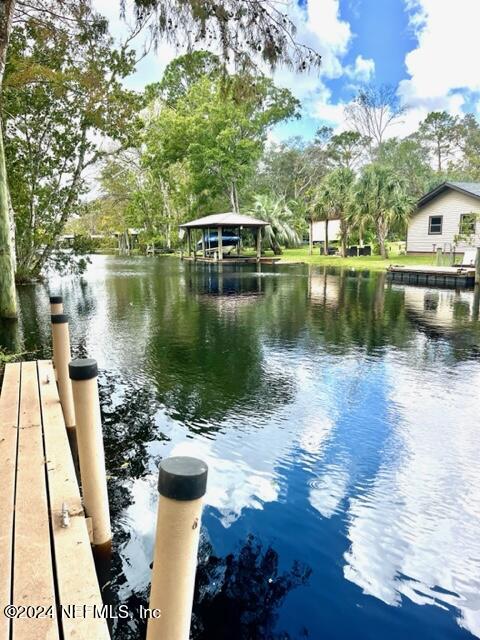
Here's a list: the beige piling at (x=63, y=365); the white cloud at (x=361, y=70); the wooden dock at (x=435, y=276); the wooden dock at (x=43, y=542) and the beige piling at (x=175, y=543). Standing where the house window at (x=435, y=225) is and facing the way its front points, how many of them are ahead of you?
4

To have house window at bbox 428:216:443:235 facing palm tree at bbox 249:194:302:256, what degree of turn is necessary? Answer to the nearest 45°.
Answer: approximately 90° to its right

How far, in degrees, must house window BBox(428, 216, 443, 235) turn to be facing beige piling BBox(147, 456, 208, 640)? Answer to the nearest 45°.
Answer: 0° — it already faces it

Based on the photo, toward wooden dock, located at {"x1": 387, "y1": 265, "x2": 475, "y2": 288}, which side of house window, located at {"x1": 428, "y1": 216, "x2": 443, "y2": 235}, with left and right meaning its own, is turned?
front

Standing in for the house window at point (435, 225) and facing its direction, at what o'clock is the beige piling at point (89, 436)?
The beige piling is roughly at 12 o'clock from the house window.

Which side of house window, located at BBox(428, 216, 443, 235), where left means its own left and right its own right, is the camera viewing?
front

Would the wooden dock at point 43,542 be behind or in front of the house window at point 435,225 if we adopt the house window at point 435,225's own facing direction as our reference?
in front

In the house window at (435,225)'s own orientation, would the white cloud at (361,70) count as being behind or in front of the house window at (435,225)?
behind

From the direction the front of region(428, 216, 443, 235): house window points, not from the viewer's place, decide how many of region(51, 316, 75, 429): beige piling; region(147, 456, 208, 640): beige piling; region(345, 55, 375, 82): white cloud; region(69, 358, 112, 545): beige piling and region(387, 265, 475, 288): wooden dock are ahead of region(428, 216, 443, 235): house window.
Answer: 4

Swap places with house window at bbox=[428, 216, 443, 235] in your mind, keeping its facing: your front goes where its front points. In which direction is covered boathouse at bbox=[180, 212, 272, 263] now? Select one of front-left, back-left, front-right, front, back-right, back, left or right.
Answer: right

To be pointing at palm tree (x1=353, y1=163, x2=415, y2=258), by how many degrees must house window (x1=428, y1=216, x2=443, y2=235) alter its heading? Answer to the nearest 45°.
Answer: approximately 45° to its right

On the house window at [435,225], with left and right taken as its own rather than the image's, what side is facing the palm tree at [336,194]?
right
